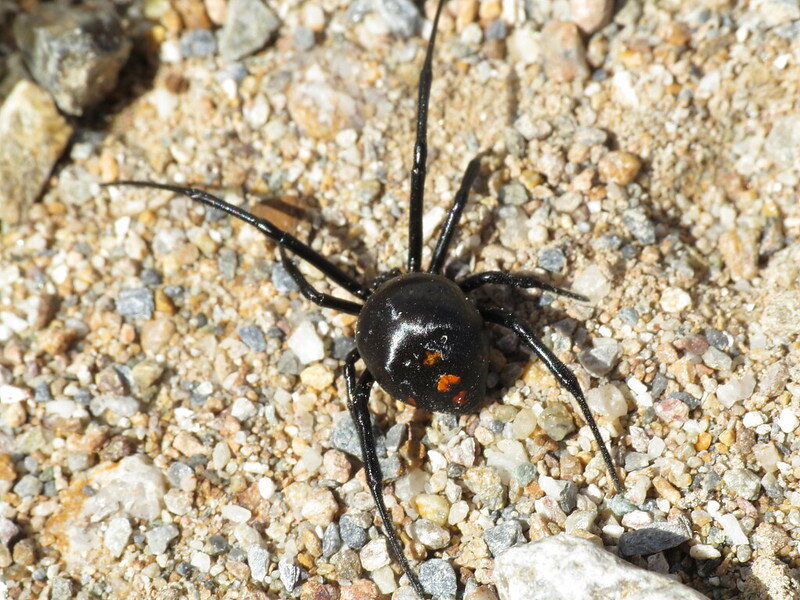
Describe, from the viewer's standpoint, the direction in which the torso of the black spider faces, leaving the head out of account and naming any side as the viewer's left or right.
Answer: facing away from the viewer and to the left of the viewer

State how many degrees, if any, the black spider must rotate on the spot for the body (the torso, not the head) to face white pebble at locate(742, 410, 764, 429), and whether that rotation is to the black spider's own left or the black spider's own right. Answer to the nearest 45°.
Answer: approximately 135° to the black spider's own right

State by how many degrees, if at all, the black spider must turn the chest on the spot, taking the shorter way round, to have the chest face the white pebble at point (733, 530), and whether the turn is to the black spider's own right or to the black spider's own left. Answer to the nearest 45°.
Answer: approximately 135° to the black spider's own right

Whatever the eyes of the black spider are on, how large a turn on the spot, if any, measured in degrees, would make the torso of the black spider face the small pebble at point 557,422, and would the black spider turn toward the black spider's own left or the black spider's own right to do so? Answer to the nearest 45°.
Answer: approximately 90° to the black spider's own right

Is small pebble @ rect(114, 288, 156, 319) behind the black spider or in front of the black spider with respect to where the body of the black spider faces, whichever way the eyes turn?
in front

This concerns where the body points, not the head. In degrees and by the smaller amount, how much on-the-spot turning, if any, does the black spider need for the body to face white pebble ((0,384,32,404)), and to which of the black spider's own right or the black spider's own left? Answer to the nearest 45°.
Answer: approximately 45° to the black spider's own left

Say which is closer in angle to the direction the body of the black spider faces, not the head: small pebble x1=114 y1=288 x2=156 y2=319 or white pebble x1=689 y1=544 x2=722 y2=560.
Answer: the small pebble
